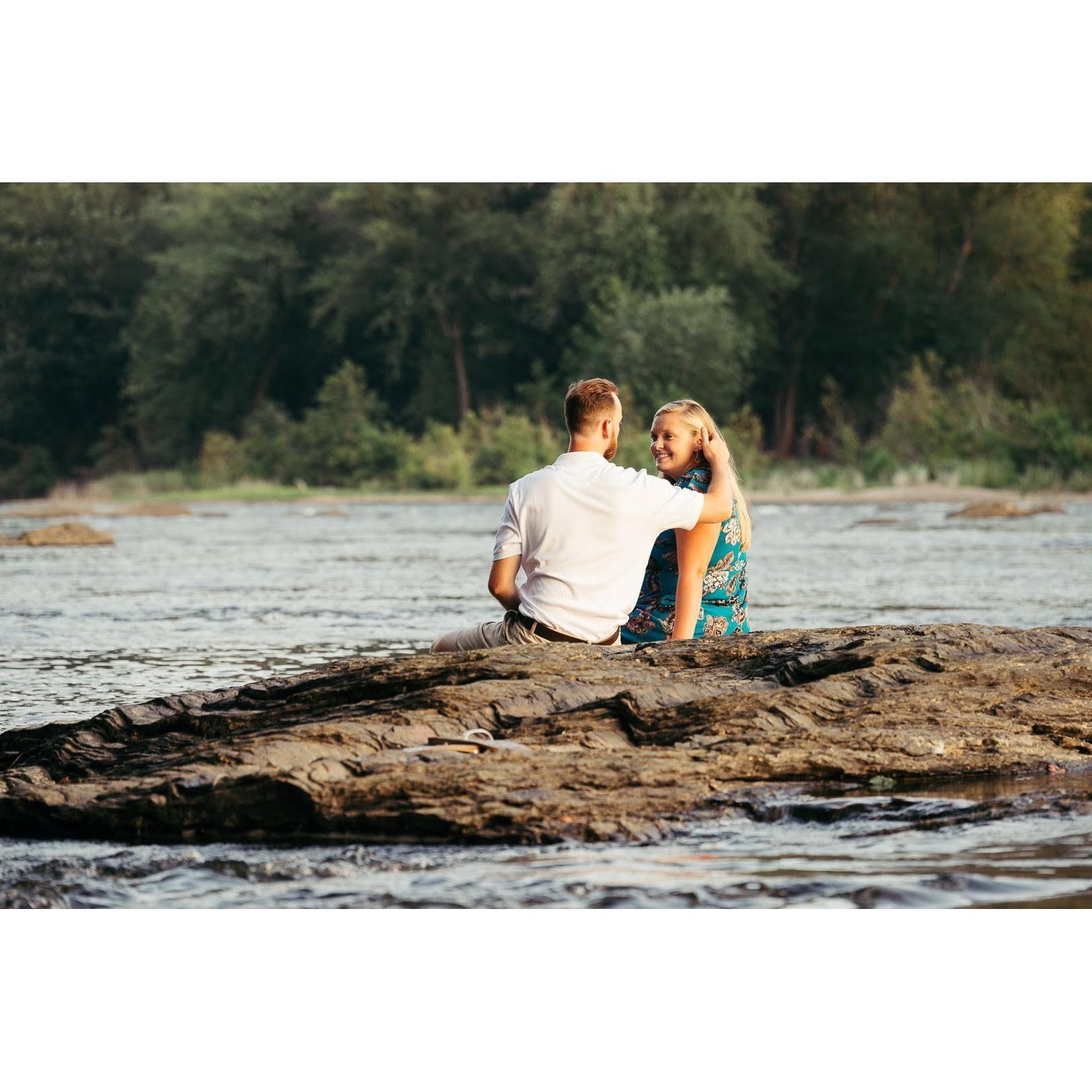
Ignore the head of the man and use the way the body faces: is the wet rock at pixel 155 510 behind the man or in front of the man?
in front

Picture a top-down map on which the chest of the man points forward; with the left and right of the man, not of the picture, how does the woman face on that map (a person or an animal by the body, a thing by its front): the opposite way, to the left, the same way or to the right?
to the left

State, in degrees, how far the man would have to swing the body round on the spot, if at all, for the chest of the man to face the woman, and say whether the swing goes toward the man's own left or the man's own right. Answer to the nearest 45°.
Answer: approximately 45° to the man's own right

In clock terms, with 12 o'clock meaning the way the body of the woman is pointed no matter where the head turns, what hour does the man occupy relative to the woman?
The man is roughly at 10 o'clock from the woman.

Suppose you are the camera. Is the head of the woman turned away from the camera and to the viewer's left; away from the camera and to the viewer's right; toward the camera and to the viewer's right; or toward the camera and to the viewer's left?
toward the camera and to the viewer's left

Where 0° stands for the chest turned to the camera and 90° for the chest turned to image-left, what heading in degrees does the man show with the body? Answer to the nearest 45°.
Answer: approximately 180°
